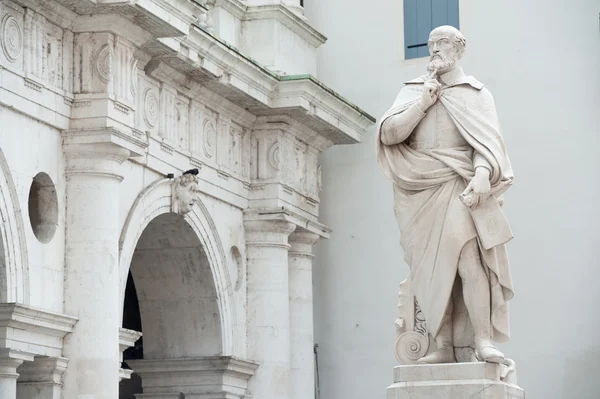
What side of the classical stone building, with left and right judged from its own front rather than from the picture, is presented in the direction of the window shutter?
left

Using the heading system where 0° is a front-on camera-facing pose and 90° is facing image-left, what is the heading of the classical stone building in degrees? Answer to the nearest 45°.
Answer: approximately 315°

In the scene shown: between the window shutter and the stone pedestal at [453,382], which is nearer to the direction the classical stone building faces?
the stone pedestal
